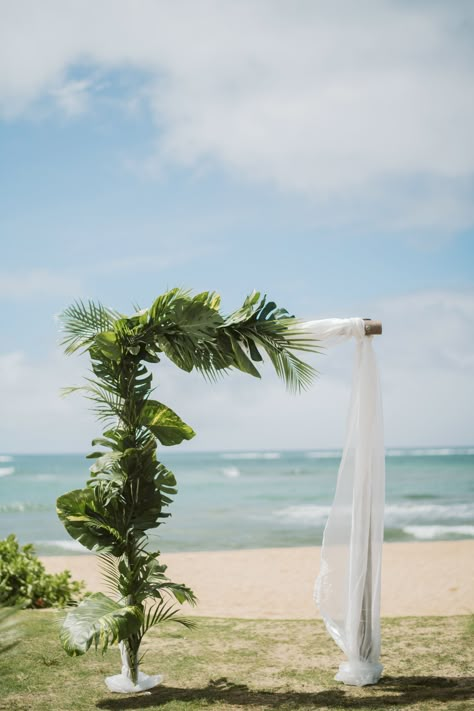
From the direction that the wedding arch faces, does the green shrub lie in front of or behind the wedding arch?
behind

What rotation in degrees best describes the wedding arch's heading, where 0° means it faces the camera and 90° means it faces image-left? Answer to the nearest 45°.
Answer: approximately 0°
